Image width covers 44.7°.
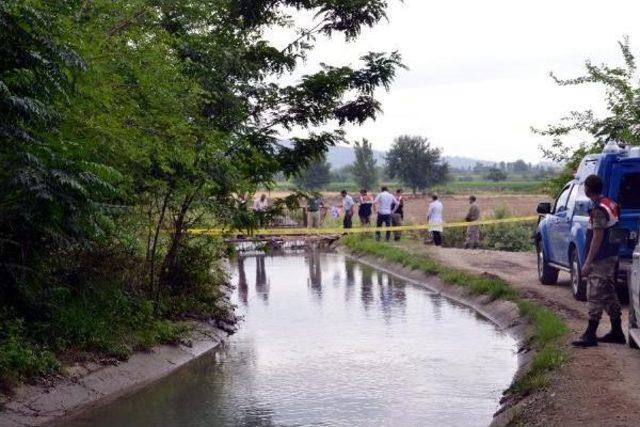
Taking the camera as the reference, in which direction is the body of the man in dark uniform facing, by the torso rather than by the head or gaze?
to the viewer's left

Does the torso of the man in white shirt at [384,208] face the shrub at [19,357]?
no

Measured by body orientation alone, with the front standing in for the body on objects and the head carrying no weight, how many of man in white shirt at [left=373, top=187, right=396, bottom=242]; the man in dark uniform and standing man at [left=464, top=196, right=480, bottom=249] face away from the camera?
1

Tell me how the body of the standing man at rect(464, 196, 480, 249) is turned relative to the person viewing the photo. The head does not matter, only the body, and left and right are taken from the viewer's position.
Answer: facing to the left of the viewer

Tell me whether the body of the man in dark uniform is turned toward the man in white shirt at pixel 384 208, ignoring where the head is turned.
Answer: no

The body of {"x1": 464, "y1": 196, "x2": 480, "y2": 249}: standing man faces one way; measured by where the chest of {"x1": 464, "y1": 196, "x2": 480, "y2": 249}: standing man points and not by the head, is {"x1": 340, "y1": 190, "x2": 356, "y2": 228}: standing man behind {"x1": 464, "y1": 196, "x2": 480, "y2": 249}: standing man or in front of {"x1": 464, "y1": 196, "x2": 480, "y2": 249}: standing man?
in front

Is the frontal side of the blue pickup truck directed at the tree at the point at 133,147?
no

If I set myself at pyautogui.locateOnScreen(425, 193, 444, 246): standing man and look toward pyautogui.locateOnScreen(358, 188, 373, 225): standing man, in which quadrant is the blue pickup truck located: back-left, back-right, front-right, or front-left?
back-left

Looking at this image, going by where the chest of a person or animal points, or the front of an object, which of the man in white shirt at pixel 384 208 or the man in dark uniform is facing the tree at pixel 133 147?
the man in dark uniform

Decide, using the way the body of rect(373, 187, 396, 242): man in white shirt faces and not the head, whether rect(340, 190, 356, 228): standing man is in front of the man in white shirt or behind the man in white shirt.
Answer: in front

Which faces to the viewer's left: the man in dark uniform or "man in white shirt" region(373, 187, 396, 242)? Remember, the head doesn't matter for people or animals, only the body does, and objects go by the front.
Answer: the man in dark uniform

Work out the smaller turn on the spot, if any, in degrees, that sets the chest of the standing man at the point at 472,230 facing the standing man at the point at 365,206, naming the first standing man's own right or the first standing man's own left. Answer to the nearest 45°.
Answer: approximately 45° to the first standing man's own right

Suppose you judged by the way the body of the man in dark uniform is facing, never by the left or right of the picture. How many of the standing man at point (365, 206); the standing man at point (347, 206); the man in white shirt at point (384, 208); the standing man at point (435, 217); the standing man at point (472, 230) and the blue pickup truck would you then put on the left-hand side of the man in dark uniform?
0

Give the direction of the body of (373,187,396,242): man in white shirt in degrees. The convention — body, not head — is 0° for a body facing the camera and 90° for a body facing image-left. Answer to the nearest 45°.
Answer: approximately 180°

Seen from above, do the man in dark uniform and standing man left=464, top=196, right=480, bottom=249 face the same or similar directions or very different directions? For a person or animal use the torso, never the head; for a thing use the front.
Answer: same or similar directions
